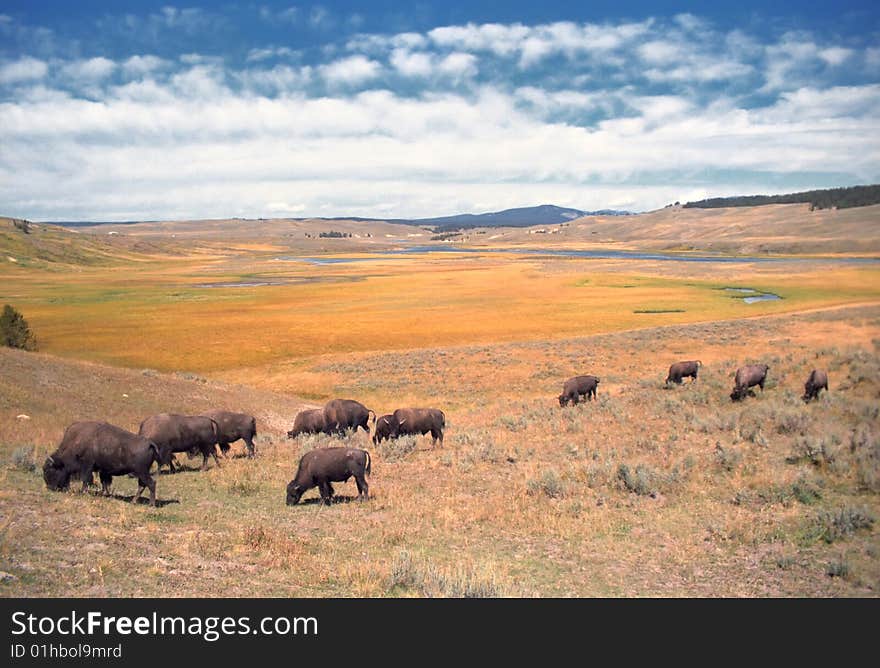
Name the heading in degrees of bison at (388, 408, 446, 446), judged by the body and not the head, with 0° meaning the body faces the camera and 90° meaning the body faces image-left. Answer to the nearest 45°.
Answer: approximately 90°

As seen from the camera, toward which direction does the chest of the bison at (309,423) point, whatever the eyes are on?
to the viewer's left

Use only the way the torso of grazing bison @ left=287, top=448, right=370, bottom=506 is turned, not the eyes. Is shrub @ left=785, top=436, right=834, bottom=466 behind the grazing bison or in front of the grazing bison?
behind

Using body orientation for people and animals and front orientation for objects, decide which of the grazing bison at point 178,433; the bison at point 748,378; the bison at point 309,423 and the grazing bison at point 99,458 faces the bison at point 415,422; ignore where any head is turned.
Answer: the bison at point 748,378

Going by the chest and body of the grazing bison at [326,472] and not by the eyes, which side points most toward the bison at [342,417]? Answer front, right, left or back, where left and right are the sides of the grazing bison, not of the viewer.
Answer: right

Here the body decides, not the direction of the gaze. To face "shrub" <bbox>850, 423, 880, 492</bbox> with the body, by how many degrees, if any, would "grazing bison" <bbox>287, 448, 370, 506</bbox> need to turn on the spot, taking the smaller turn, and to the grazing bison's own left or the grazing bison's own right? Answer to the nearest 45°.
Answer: approximately 180°

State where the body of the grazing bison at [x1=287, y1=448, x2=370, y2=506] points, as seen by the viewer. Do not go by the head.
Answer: to the viewer's left

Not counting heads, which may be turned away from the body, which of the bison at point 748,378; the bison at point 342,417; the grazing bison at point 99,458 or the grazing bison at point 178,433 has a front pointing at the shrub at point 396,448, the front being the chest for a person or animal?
the bison at point 748,378

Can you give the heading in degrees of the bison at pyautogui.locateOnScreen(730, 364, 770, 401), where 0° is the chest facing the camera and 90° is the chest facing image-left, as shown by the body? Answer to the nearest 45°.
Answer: approximately 45°

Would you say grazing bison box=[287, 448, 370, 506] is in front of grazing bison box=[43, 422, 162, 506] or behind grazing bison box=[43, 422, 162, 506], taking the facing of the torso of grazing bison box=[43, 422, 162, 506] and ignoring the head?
behind
